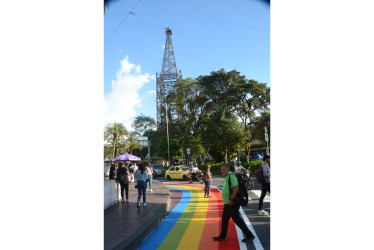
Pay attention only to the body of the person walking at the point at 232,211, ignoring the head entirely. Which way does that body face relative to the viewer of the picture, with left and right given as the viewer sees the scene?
facing to the left of the viewer

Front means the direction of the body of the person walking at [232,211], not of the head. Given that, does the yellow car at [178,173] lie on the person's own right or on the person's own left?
on the person's own right

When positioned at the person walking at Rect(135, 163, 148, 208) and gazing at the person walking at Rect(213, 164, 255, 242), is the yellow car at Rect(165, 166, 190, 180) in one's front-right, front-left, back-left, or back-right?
back-left

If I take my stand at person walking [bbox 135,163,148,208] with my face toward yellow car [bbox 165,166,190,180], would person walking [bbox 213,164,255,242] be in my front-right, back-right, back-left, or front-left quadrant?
back-right

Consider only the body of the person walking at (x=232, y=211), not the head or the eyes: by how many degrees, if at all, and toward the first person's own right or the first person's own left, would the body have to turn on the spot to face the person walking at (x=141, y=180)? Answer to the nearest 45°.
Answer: approximately 45° to the first person's own right
